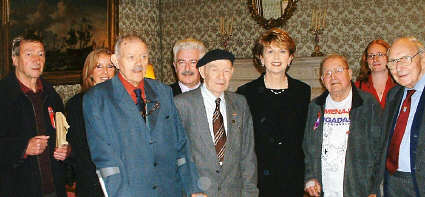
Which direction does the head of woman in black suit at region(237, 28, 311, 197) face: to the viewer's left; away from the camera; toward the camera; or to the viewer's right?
toward the camera

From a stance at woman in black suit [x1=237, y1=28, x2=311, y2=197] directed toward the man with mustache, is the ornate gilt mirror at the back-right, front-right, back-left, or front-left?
front-right

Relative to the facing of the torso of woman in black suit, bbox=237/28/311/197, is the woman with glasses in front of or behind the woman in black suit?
behind

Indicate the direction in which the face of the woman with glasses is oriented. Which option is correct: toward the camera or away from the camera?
toward the camera

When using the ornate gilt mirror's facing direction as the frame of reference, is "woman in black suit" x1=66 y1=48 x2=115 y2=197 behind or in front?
in front

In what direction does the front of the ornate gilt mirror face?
toward the camera

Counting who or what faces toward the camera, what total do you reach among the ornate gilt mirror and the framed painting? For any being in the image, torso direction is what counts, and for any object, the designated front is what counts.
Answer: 2

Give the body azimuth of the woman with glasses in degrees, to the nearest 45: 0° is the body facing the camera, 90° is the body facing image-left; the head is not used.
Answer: approximately 0°

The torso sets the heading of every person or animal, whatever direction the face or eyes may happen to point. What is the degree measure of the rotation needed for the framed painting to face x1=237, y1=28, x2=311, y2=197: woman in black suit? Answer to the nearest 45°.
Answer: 0° — it already faces them

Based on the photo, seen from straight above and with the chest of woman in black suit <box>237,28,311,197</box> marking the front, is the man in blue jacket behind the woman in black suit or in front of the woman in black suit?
in front

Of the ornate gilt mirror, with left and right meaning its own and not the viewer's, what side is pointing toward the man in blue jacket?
front

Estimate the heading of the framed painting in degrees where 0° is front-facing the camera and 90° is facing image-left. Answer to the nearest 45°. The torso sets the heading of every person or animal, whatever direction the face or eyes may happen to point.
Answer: approximately 0°

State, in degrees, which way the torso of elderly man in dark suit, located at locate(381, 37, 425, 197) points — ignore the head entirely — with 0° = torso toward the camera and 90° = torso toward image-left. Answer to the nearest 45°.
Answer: approximately 45°
